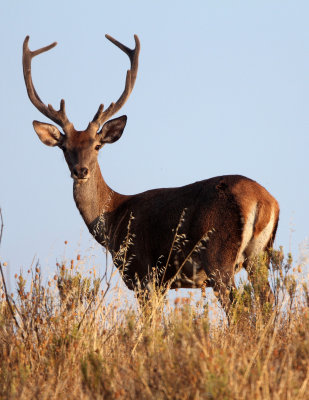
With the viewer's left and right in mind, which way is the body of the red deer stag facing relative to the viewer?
facing away from the viewer and to the left of the viewer
